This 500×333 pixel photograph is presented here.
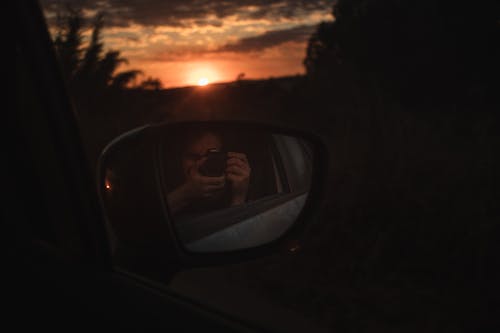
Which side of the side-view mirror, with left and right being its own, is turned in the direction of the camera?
front
